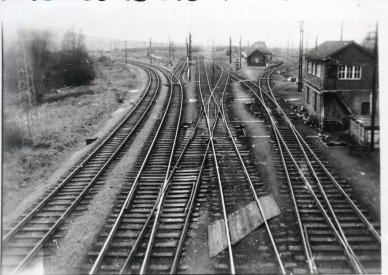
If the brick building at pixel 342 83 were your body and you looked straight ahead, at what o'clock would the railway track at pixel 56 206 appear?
The railway track is roughly at 10 o'clock from the brick building.

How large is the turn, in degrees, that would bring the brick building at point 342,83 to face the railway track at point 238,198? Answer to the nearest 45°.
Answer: approximately 90° to its left

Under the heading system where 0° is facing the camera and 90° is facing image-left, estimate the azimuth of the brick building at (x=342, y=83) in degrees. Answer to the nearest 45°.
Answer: approximately 90°

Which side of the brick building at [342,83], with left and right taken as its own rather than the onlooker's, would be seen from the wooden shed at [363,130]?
left

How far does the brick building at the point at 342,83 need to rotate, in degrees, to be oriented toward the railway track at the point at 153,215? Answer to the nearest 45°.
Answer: approximately 90° to its left

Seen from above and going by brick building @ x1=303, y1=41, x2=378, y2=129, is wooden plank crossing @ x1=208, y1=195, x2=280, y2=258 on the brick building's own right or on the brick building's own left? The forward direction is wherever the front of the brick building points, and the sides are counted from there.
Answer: on the brick building's own left

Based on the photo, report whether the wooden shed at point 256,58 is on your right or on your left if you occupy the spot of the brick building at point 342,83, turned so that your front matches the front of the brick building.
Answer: on your right
